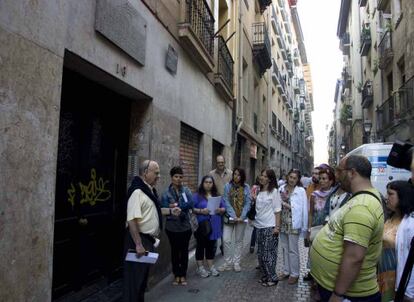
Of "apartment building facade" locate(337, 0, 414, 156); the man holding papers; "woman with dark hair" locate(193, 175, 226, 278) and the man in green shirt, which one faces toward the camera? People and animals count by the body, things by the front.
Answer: the woman with dark hair

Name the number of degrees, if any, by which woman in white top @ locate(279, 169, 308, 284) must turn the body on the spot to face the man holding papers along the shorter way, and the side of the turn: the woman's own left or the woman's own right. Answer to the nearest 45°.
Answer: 0° — they already face them

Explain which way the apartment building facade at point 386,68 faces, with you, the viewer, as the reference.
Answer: facing to the left of the viewer

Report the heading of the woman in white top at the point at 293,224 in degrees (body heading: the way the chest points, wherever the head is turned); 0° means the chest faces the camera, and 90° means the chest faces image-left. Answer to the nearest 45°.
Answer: approximately 45°

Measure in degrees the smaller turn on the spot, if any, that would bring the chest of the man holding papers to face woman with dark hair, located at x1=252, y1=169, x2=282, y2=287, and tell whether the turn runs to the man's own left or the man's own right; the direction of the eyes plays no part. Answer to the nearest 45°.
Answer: approximately 45° to the man's own left

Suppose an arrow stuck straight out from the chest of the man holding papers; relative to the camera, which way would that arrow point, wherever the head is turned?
to the viewer's right

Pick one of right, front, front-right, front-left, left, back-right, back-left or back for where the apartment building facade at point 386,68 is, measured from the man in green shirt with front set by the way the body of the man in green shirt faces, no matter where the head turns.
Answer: right

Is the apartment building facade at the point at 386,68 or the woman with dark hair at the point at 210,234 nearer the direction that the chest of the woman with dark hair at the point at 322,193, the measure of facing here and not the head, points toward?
the woman with dark hair

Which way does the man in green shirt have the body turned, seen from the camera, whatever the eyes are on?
to the viewer's left

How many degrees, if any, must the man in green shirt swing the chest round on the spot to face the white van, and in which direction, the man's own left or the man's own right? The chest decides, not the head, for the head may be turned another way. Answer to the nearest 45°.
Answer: approximately 90° to the man's own right

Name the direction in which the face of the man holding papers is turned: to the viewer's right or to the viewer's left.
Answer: to the viewer's right

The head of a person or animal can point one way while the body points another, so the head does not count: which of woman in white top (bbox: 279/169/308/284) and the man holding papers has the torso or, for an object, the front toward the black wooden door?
the woman in white top

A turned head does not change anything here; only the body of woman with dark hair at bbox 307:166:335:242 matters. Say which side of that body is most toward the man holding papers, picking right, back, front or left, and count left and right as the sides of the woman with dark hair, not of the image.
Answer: front

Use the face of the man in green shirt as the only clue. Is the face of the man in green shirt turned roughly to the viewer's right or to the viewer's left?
to the viewer's left
